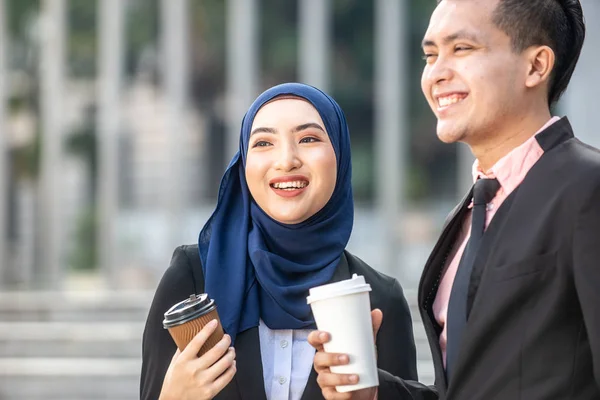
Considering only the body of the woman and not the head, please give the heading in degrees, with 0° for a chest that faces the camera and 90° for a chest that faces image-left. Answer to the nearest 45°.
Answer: approximately 0°

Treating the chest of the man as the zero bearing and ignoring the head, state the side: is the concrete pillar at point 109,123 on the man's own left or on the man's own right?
on the man's own right

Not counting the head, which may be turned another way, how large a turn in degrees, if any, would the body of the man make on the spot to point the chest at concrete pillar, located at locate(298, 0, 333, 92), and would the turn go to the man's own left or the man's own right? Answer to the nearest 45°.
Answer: approximately 135° to the man's own right

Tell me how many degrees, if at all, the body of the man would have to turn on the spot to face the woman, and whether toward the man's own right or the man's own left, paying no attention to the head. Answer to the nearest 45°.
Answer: approximately 90° to the man's own right

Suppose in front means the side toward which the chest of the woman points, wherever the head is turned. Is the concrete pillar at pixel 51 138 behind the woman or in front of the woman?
behind

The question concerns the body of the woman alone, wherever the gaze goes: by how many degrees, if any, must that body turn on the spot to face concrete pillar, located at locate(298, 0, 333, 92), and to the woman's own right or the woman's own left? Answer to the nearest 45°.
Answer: approximately 180°

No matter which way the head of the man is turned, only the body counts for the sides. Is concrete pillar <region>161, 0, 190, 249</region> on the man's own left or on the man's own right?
on the man's own right

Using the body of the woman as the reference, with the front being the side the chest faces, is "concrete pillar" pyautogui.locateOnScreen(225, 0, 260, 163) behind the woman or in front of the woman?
behind

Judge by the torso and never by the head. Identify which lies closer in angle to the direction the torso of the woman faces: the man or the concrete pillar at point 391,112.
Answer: the man
